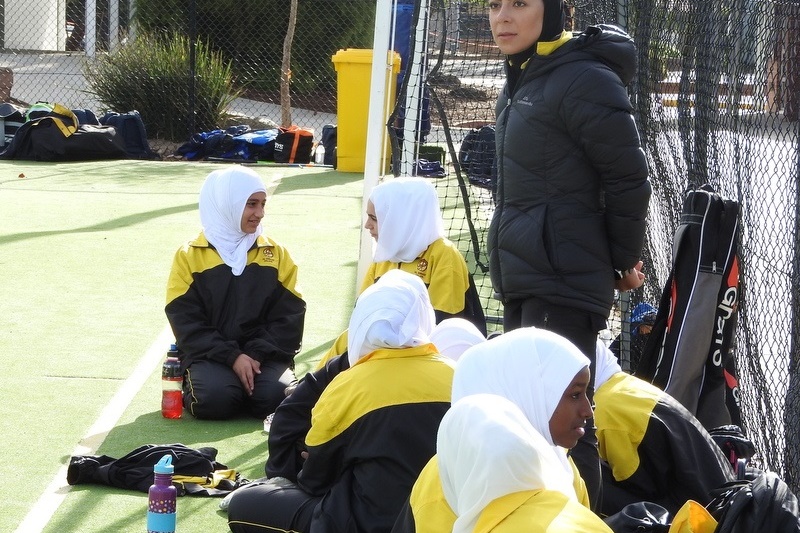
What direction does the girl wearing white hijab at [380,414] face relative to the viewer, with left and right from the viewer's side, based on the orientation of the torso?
facing away from the viewer and to the left of the viewer

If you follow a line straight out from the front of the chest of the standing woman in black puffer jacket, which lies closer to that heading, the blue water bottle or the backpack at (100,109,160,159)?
the blue water bottle

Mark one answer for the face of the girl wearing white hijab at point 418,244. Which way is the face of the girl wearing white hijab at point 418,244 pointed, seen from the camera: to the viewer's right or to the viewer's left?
to the viewer's left

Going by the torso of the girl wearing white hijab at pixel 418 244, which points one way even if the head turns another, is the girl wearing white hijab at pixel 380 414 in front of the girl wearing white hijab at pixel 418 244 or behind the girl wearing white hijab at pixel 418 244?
in front

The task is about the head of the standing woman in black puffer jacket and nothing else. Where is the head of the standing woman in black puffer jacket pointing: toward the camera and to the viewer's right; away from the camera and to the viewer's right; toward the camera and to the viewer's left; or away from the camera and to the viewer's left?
toward the camera and to the viewer's left

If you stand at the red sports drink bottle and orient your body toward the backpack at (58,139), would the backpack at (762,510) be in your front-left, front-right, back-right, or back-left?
back-right

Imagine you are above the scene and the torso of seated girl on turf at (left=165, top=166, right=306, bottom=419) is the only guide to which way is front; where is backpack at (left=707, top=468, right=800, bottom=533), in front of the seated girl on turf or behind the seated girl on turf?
in front
